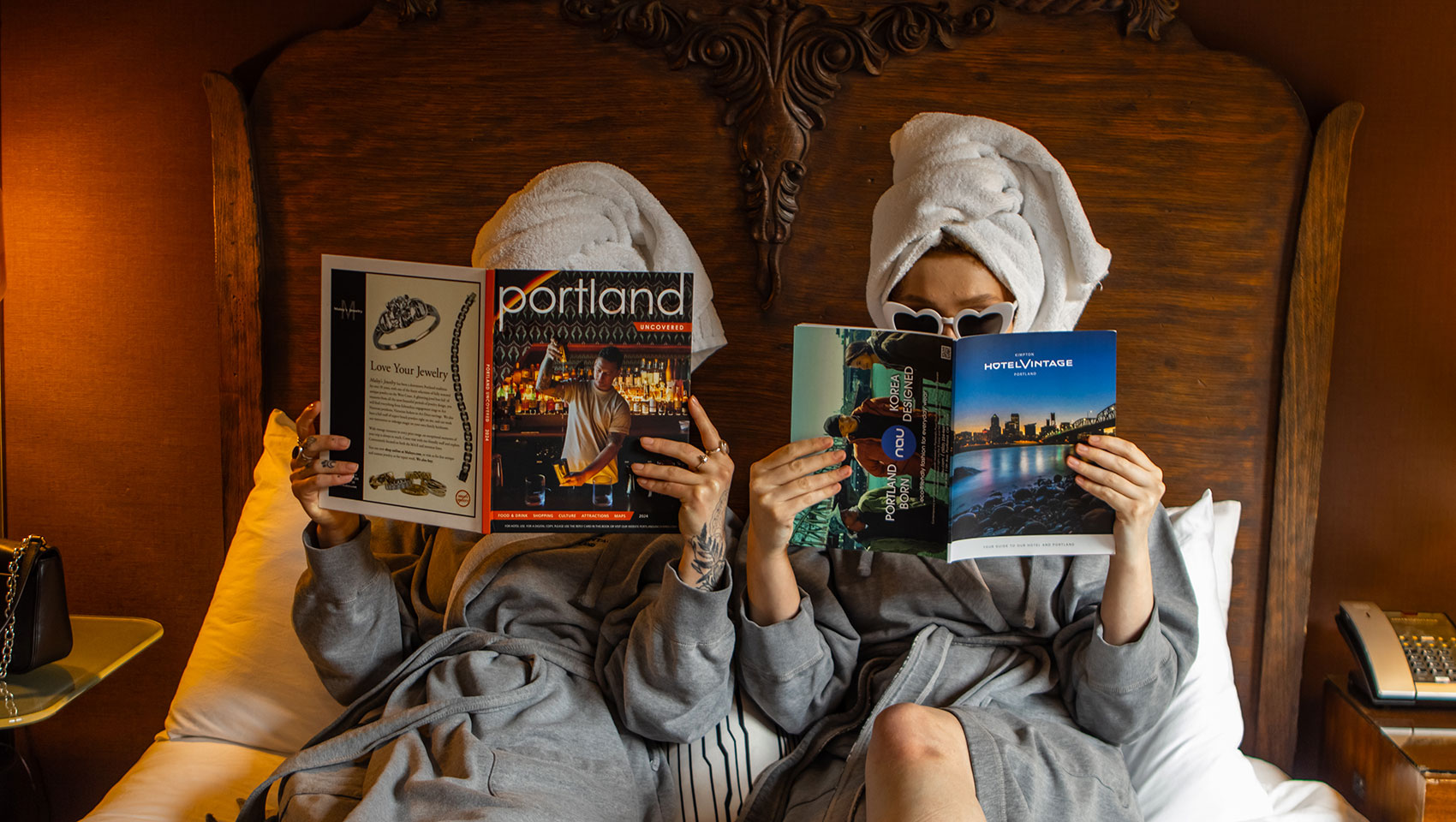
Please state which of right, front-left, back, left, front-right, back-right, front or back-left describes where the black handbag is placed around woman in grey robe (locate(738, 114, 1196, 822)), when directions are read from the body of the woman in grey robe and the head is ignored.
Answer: right

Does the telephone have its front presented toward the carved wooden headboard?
no

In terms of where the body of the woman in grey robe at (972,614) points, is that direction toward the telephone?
no

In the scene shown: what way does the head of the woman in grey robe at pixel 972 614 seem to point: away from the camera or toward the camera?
toward the camera

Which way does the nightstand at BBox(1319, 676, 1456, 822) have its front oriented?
toward the camera

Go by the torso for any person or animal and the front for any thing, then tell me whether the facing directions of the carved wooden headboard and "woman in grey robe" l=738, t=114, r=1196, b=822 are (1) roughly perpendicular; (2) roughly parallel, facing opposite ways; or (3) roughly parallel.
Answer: roughly parallel

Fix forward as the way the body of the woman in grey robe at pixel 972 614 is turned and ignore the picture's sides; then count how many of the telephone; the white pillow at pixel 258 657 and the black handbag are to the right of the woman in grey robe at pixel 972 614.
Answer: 2

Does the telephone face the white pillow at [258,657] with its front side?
no

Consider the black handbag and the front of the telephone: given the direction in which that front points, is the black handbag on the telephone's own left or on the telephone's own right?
on the telephone's own right

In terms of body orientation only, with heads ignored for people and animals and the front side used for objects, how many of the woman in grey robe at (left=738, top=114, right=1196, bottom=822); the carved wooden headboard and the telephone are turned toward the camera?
3

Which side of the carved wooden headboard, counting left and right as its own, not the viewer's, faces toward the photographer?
front
